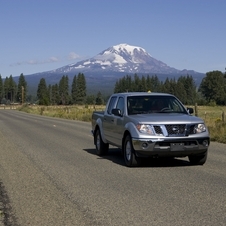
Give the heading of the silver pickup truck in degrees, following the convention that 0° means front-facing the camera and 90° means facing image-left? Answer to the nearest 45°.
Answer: approximately 315°
